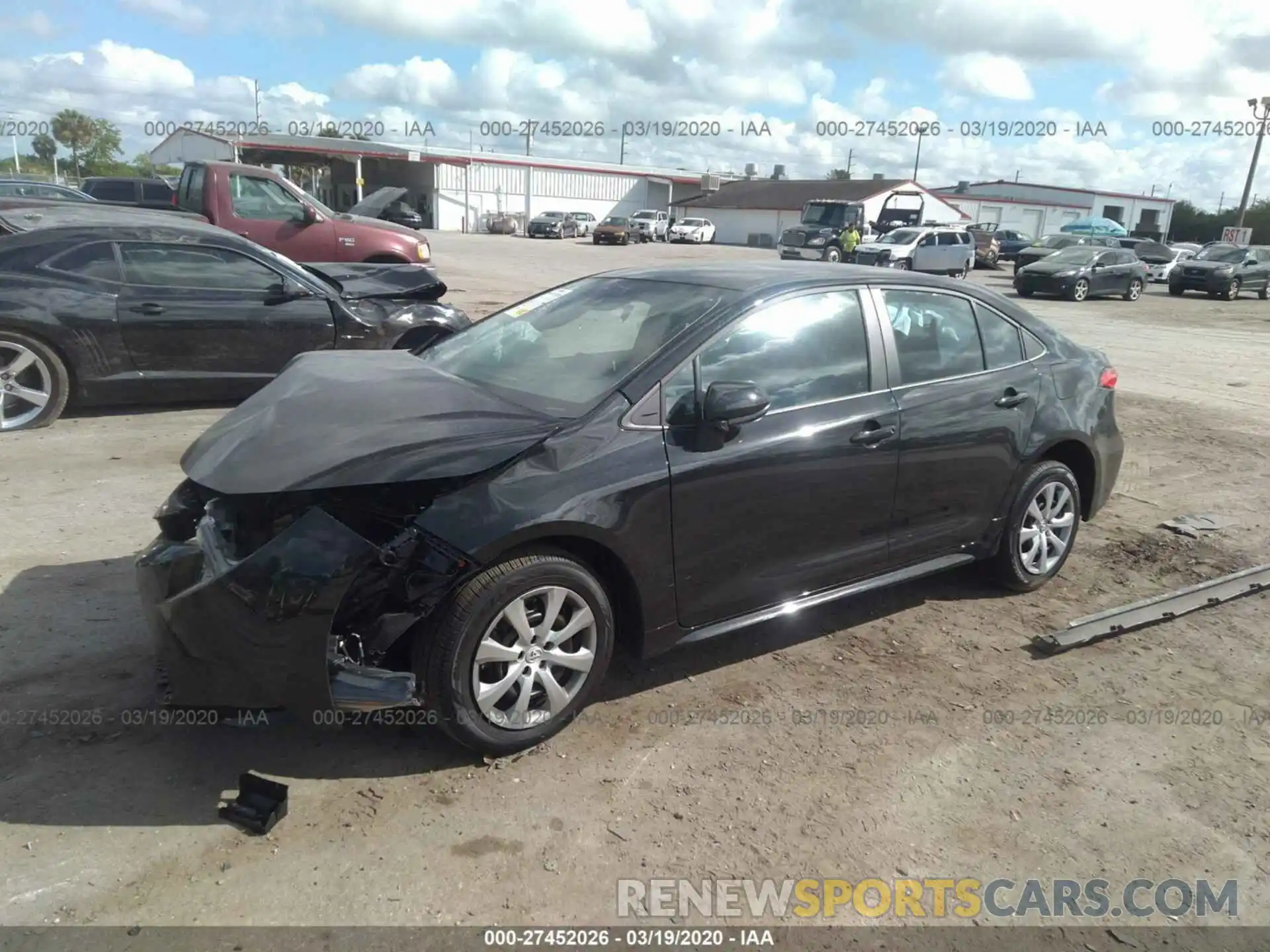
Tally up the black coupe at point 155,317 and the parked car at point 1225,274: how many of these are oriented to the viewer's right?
1

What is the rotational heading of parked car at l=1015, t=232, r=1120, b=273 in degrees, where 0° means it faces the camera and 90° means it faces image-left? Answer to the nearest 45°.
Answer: approximately 45°

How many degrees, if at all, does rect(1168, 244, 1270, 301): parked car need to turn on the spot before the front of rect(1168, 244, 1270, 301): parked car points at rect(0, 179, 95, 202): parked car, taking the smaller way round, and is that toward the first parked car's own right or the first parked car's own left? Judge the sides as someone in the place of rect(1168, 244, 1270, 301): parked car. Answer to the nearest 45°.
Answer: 0° — it already faces it

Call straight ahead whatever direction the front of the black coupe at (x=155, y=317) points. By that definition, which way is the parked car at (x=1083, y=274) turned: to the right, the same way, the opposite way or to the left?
the opposite way

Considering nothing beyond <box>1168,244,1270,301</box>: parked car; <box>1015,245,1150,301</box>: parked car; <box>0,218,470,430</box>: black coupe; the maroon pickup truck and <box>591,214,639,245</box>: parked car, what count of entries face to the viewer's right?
2

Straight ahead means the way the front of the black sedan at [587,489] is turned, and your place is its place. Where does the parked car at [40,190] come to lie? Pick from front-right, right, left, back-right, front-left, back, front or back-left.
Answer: right

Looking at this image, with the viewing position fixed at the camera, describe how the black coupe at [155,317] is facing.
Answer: facing to the right of the viewer

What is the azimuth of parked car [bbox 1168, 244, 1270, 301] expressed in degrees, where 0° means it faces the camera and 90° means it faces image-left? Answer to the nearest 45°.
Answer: approximately 45°

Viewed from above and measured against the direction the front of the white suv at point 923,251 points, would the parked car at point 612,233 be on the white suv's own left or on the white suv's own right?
on the white suv's own right

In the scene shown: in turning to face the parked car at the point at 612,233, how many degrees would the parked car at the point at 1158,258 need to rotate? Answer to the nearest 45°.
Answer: approximately 45° to its right

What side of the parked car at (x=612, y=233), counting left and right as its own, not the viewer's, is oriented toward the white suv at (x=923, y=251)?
left
